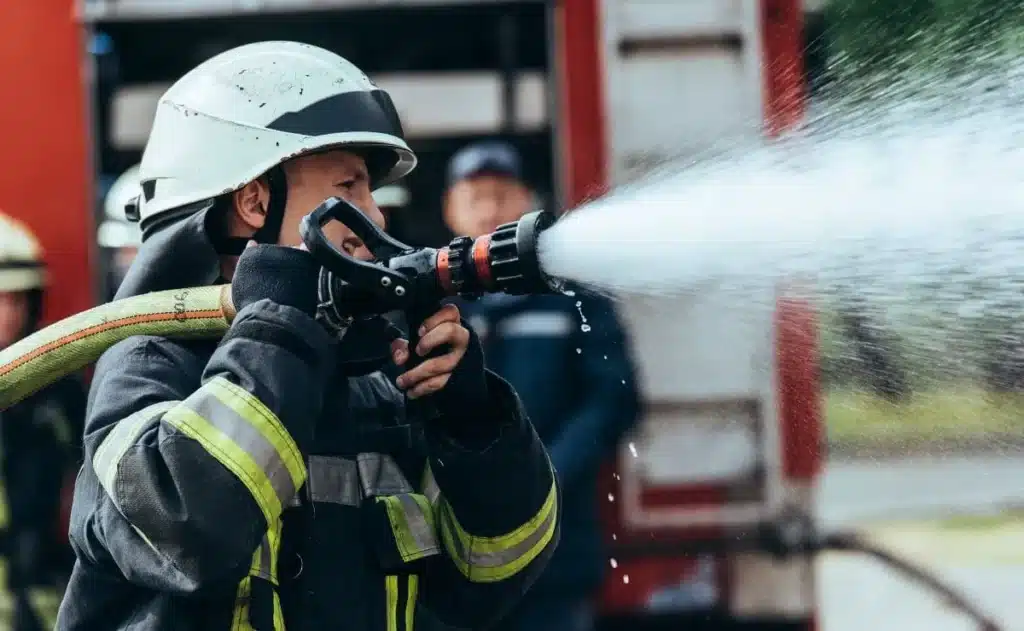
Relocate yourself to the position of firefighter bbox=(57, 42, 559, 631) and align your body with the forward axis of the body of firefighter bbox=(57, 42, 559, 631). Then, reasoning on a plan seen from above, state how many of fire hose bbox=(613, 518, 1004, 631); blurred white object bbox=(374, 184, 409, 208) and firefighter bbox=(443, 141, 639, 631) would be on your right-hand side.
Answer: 0

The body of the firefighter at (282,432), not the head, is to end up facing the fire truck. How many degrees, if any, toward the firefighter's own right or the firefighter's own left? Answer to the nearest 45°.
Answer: approximately 90° to the firefighter's own left

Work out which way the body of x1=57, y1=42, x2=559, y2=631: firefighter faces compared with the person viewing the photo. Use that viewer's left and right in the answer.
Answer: facing the viewer and to the right of the viewer

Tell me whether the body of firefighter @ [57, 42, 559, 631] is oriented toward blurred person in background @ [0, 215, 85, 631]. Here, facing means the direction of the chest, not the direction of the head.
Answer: no

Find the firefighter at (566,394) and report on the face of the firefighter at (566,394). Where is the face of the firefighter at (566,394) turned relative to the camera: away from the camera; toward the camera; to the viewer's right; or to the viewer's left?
toward the camera

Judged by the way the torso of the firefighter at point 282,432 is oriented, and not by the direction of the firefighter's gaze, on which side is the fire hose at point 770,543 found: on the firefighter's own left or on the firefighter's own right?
on the firefighter's own left

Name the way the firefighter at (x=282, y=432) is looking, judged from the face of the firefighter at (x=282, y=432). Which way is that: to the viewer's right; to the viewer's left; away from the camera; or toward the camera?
to the viewer's right

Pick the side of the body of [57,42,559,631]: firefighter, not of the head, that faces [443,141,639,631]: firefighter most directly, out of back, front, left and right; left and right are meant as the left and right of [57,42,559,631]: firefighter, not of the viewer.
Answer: left
